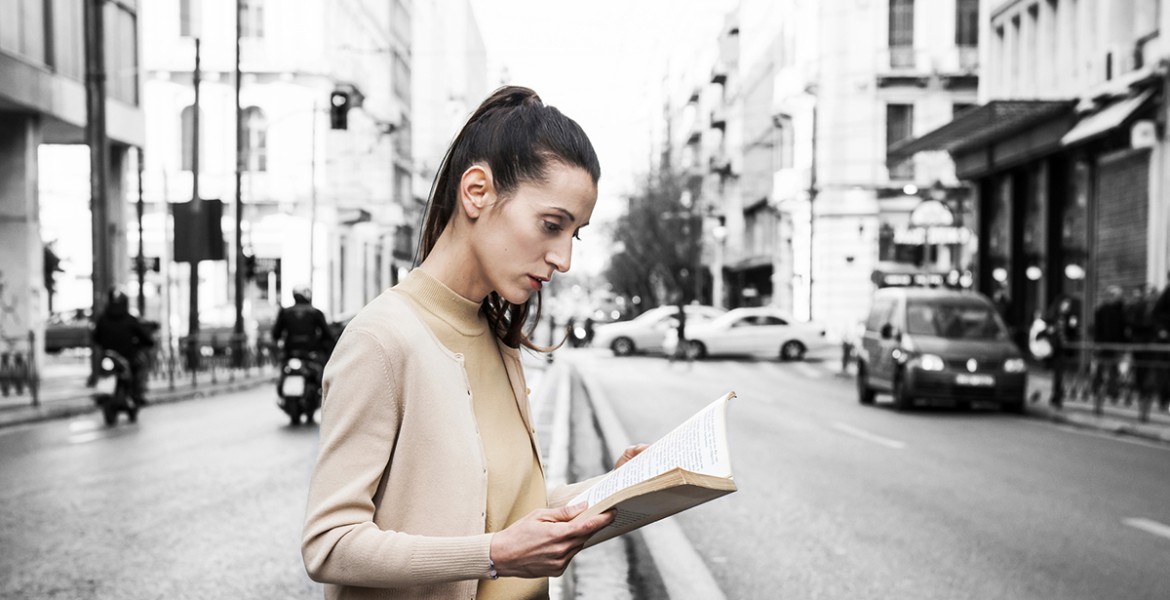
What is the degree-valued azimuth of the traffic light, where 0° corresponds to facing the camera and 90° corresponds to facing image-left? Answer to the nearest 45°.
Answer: approximately 0°

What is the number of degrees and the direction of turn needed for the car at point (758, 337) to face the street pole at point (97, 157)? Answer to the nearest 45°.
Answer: approximately 45° to its left

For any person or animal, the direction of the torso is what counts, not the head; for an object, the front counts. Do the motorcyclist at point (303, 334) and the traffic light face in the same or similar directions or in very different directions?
very different directions

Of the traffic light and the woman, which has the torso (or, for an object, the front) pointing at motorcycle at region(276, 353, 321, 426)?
the traffic light

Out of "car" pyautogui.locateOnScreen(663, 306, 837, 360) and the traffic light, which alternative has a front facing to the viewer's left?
the car

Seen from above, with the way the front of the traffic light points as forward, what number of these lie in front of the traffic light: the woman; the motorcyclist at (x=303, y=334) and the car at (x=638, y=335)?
2

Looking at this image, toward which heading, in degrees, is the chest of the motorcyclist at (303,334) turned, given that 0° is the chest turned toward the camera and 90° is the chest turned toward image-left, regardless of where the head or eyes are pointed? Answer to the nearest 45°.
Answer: approximately 180°

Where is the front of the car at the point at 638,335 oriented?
to the viewer's left

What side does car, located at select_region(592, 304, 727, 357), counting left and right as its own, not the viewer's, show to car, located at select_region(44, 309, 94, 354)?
front

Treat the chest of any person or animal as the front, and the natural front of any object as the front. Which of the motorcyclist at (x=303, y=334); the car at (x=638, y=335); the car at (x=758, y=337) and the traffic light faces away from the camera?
the motorcyclist
